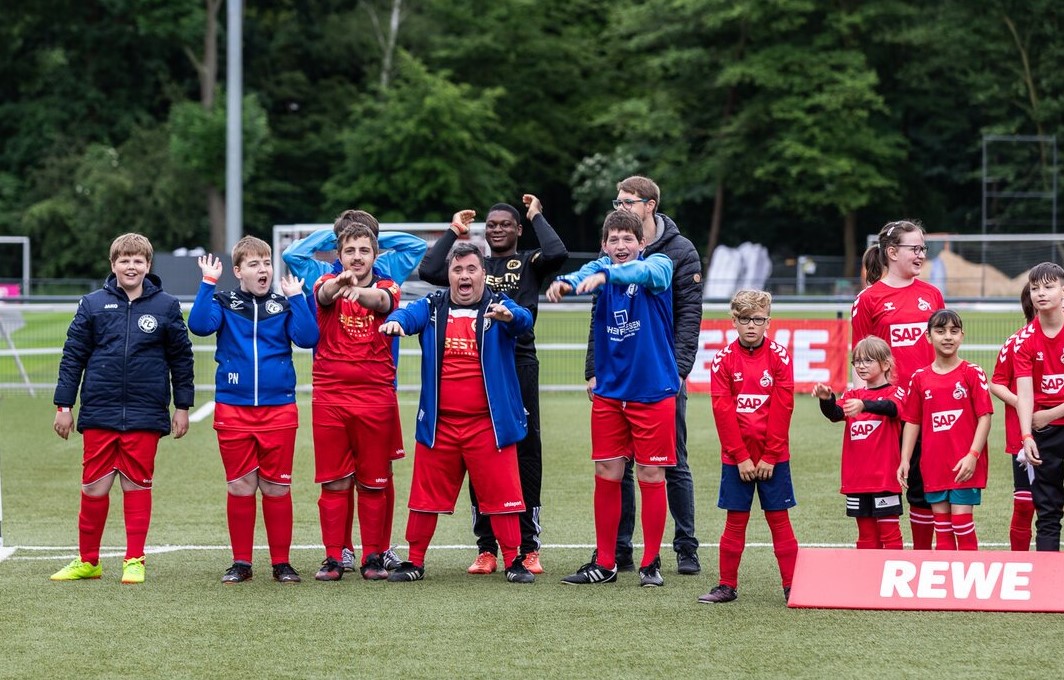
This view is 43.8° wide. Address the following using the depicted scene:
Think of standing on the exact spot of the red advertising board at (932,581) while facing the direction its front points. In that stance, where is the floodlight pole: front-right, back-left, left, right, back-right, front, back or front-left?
back-right

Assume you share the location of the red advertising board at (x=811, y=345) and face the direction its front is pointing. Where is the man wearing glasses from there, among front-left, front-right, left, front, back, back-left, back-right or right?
front

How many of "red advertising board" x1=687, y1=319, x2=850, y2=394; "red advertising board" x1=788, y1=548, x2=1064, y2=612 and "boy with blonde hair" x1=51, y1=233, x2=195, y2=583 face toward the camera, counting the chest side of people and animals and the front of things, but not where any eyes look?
3

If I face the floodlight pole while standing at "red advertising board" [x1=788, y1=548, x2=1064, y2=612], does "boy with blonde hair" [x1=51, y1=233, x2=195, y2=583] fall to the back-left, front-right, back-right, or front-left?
front-left

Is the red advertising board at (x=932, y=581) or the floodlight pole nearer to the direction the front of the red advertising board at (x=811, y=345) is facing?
the red advertising board

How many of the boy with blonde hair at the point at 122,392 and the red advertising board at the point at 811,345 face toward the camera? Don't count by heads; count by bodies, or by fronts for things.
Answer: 2

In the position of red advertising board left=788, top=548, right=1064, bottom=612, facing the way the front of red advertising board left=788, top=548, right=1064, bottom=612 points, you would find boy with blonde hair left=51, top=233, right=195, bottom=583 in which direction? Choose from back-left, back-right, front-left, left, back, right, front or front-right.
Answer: right

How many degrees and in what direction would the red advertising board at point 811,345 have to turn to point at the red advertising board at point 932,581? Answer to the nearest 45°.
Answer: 0° — it already faces it

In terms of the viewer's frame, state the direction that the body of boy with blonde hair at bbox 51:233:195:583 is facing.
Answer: toward the camera

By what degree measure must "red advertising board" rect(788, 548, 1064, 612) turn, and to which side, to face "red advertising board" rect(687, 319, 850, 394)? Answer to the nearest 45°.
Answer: approximately 180°

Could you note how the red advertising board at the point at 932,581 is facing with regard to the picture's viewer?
facing the viewer

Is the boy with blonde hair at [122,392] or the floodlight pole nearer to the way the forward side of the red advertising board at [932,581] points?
the boy with blonde hair

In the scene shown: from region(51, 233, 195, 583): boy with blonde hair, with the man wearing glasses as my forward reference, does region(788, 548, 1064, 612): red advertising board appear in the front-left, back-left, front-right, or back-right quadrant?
front-right

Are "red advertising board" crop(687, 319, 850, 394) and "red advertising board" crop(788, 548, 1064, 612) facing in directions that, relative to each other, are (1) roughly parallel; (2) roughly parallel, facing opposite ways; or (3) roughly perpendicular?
roughly parallel

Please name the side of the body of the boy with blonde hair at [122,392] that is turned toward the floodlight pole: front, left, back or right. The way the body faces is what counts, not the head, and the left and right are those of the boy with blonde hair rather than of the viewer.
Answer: back

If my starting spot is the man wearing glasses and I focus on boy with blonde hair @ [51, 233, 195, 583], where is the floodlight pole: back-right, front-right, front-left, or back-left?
front-right
